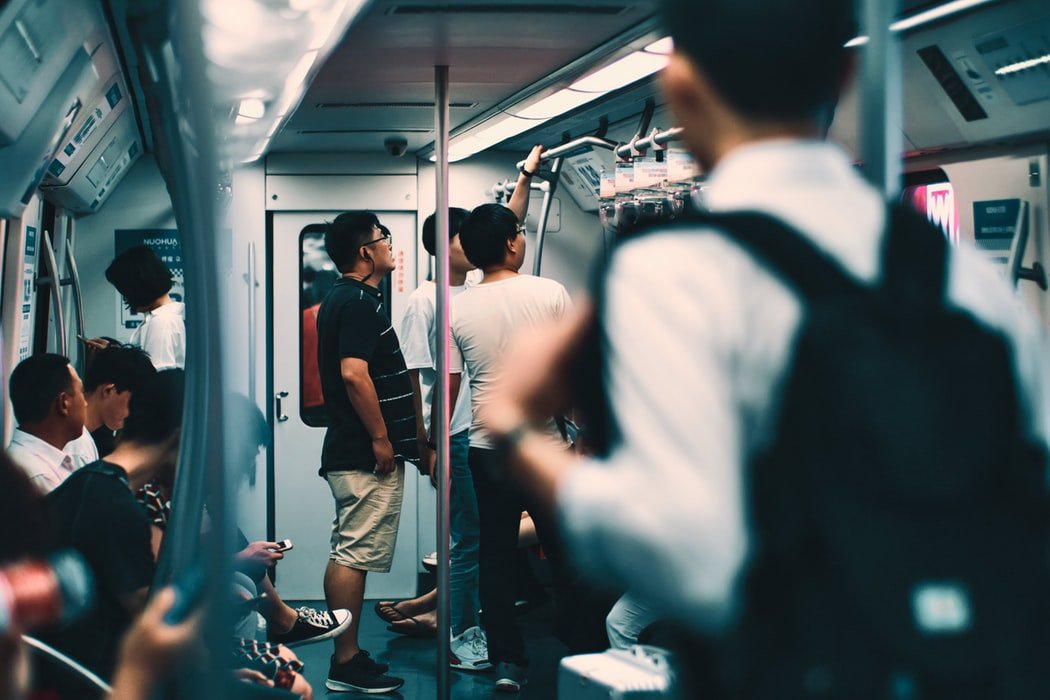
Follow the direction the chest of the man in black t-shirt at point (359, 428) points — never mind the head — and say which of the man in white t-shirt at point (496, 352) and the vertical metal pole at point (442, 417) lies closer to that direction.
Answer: the man in white t-shirt

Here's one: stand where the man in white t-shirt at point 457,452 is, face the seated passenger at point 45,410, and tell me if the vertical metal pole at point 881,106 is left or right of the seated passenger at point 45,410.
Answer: left

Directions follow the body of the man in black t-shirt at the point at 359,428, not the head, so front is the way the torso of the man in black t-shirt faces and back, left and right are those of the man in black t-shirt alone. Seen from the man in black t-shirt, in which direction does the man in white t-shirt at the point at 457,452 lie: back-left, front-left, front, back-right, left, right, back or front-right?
front-left

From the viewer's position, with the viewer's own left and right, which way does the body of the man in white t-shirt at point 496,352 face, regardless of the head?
facing away from the viewer and to the right of the viewer

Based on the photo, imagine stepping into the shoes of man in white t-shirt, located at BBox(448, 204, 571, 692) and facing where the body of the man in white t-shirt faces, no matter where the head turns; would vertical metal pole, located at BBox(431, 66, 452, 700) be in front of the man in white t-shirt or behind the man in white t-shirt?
behind

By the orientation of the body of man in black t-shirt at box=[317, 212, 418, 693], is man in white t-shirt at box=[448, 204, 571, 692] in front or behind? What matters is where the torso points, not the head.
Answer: in front

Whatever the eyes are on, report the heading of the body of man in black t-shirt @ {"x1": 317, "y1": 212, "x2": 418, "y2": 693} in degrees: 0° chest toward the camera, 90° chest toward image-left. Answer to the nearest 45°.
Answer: approximately 270°

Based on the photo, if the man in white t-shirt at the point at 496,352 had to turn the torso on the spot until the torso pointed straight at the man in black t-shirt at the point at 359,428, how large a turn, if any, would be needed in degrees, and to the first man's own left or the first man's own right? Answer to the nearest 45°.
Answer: approximately 135° to the first man's own left

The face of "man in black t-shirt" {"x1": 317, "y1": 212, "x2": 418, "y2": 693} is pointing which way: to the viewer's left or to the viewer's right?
to the viewer's right

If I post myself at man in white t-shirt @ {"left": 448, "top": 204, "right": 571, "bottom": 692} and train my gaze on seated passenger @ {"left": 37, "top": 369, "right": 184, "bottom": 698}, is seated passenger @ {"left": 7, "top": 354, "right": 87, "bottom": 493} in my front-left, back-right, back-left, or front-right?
front-right
